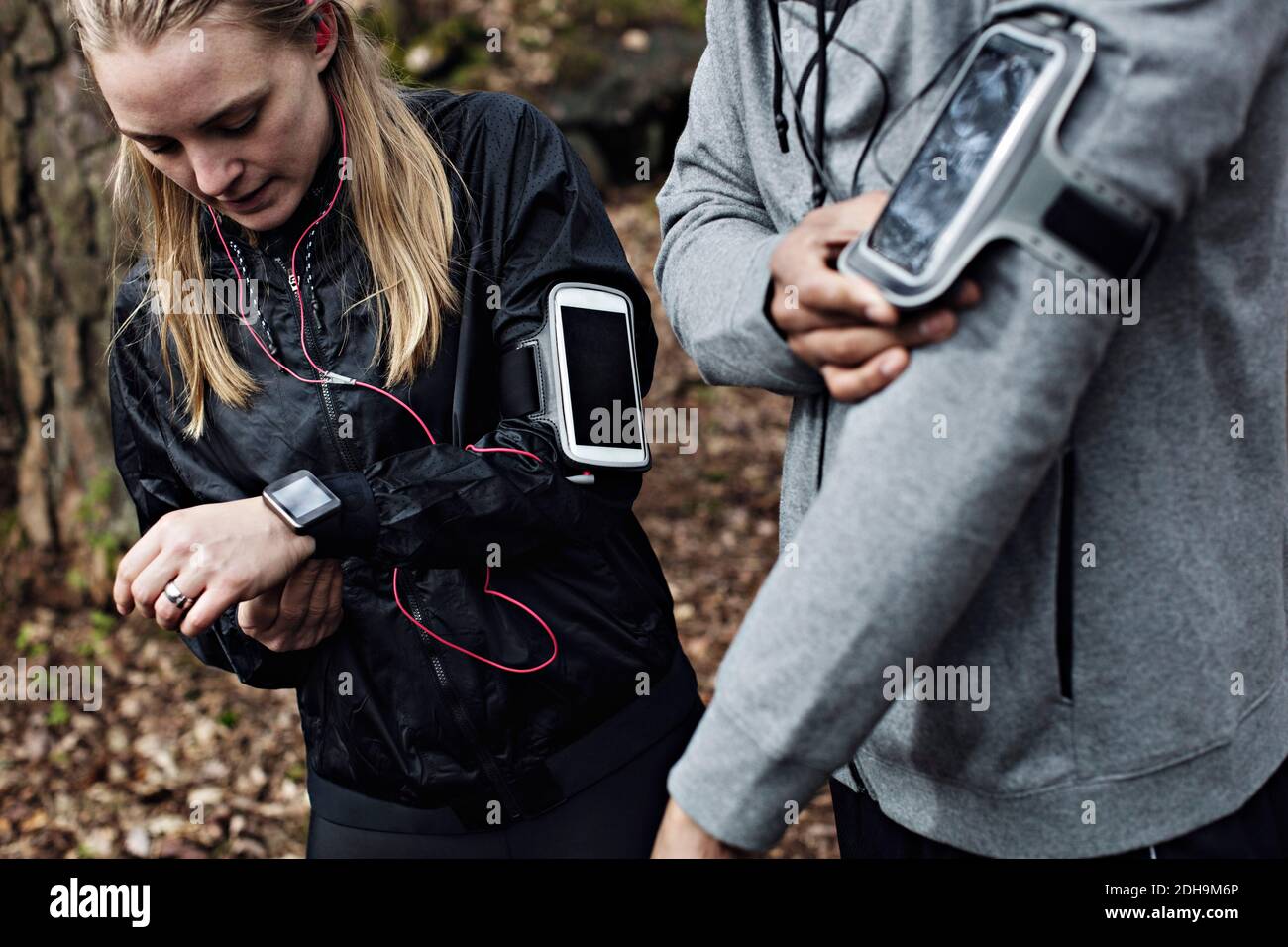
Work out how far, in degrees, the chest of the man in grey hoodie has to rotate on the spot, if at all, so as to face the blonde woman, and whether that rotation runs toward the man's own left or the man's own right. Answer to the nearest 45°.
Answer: approximately 90° to the man's own right

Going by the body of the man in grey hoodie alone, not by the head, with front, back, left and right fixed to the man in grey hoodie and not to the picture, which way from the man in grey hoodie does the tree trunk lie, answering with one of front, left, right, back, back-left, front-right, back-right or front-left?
right

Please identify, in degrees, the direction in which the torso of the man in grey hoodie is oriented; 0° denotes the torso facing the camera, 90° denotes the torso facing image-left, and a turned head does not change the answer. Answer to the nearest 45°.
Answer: approximately 45°
